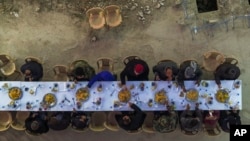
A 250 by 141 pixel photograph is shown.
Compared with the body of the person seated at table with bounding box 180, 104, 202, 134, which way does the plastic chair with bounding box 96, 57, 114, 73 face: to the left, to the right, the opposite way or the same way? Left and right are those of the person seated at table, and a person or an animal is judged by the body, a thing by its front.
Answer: the opposite way

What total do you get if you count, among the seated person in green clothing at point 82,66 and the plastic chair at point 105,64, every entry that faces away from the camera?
0

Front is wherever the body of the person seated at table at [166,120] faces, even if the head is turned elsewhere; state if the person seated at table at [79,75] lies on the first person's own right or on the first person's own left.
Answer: on the first person's own left

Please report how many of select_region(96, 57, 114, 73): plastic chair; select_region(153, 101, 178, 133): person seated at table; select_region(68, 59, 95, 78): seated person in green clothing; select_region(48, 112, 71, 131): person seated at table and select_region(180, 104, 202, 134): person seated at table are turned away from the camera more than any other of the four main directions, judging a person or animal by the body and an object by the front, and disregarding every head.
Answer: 3

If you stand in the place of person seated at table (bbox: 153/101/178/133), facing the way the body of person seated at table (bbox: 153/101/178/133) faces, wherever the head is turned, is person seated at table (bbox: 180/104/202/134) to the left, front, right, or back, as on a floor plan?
right

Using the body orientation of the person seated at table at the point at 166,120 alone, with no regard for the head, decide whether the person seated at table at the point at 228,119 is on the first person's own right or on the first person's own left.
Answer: on the first person's own right

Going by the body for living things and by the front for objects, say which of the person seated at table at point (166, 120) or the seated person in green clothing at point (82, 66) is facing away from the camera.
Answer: the person seated at table

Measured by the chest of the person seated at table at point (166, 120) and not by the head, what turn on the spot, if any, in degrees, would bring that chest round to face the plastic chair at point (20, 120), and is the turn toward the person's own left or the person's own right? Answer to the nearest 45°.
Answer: approximately 90° to the person's own left

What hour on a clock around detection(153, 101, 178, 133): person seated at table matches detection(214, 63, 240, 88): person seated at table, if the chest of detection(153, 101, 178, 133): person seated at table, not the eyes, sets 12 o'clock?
detection(214, 63, 240, 88): person seated at table is roughly at 3 o'clock from detection(153, 101, 178, 133): person seated at table.

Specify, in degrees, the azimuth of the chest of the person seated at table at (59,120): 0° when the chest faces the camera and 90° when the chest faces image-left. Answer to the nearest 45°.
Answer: approximately 180°

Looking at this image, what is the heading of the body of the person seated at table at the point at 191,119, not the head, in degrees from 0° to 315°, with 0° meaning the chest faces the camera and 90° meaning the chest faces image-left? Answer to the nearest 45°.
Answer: approximately 180°

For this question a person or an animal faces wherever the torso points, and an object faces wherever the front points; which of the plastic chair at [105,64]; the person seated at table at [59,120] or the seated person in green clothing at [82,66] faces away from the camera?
the person seated at table

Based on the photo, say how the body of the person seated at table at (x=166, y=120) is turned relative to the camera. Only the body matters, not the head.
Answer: away from the camera

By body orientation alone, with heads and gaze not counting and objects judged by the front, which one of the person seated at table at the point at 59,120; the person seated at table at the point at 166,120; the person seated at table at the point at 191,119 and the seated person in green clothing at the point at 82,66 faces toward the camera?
the seated person in green clothing
